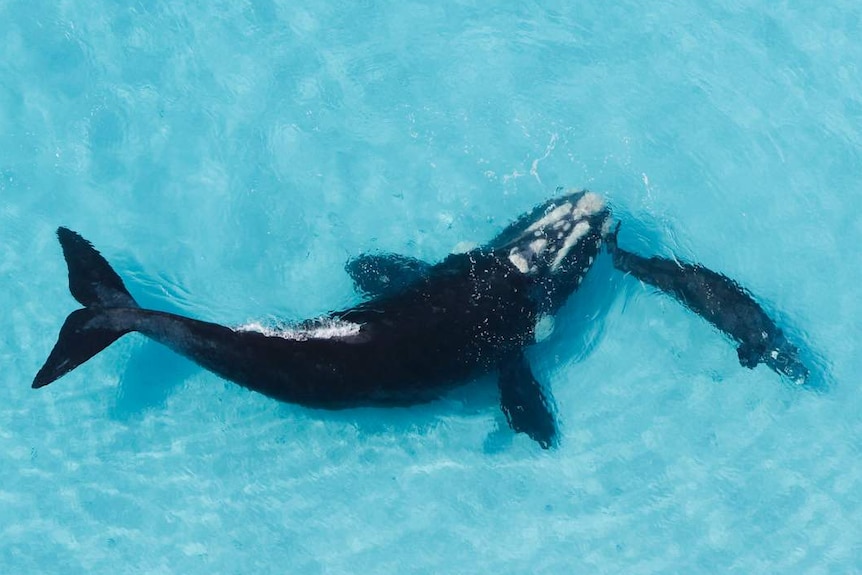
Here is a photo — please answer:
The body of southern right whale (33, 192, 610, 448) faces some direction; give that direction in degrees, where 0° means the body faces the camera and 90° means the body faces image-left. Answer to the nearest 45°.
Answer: approximately 270°
